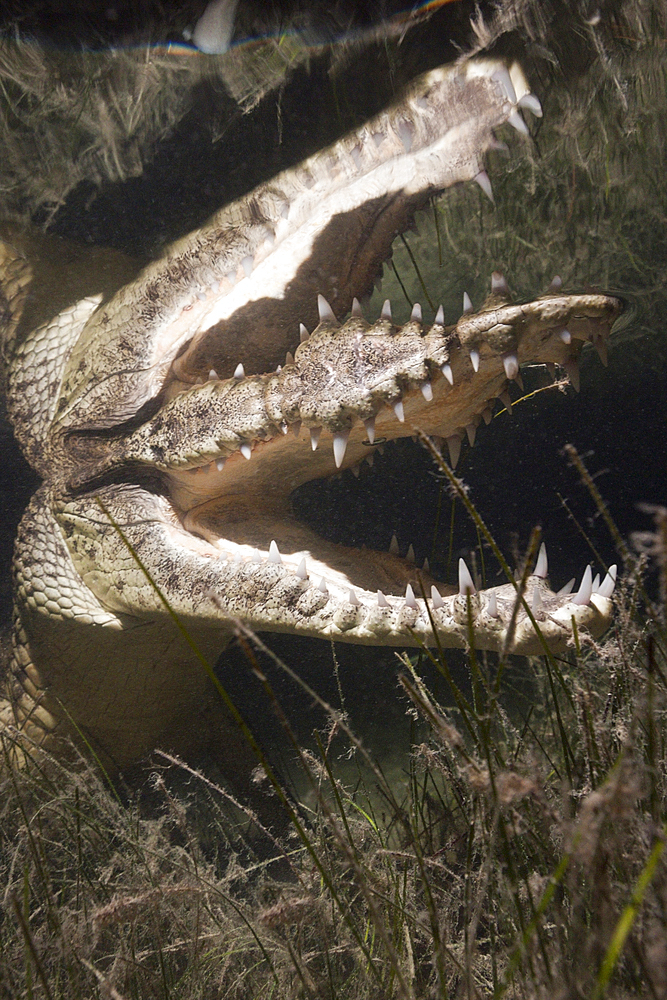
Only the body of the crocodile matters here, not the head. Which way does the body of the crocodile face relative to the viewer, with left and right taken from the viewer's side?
facing to the right of the viewer
